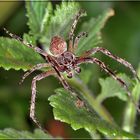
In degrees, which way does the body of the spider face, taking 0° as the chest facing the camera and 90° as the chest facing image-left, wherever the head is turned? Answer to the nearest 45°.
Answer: approximately 315°
